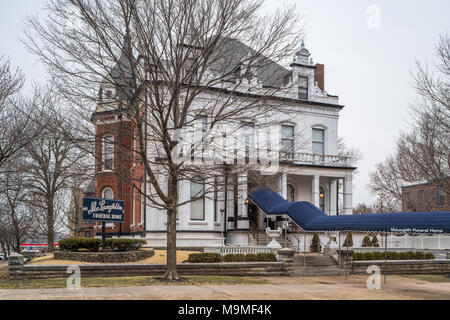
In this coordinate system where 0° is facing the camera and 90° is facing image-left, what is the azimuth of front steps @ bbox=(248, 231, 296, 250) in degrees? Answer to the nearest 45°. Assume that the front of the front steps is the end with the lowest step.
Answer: approximately 315°

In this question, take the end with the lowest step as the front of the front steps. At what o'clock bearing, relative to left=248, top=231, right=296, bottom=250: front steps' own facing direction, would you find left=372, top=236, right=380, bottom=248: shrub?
The shrub is roughly at 10 o'clock from the front steps.

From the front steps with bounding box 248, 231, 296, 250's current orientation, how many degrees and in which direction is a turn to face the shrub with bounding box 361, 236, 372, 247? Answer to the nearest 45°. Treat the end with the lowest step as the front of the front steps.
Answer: approximately 45° to its left

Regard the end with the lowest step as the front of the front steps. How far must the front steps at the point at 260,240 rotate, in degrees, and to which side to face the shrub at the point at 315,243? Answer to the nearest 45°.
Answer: approximately 45° to its left
